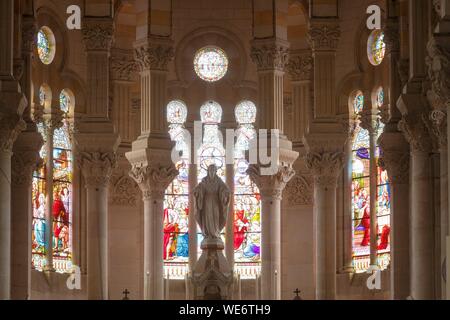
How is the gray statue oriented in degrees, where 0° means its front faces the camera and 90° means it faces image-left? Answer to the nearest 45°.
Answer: approximately 0°

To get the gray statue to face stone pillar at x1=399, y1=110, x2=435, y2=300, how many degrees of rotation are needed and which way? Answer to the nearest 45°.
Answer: approximately 45° to its left
